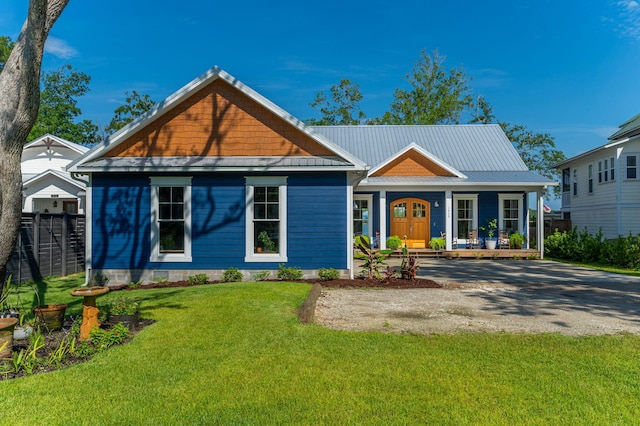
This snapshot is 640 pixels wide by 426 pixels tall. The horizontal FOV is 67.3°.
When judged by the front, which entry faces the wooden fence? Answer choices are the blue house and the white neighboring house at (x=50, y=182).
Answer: the white neighboring house

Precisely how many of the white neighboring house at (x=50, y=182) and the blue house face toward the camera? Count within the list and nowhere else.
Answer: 2

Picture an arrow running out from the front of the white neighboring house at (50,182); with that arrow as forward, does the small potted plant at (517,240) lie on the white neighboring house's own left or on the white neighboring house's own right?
on the white neighboring house's own left

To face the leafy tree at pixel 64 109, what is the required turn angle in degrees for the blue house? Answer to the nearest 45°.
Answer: approximately 135° to its right

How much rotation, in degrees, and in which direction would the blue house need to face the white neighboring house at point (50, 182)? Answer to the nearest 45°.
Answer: approximately 135° to its right

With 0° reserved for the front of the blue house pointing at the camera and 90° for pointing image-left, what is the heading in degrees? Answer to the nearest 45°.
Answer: approximately 0°

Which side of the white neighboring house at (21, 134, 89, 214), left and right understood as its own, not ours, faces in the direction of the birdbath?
front

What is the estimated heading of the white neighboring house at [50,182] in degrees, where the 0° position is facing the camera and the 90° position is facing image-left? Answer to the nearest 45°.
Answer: approximately 0°

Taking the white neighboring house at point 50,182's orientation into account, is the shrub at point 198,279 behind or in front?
in front

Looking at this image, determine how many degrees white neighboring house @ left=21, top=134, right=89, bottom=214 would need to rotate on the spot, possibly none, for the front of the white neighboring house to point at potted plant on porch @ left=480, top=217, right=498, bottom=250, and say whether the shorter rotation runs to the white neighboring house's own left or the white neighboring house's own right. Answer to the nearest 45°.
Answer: approximately 45° to the white neighboring house's own left

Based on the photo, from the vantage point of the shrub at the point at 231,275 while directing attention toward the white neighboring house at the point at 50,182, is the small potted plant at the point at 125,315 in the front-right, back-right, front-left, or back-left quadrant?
back-left
